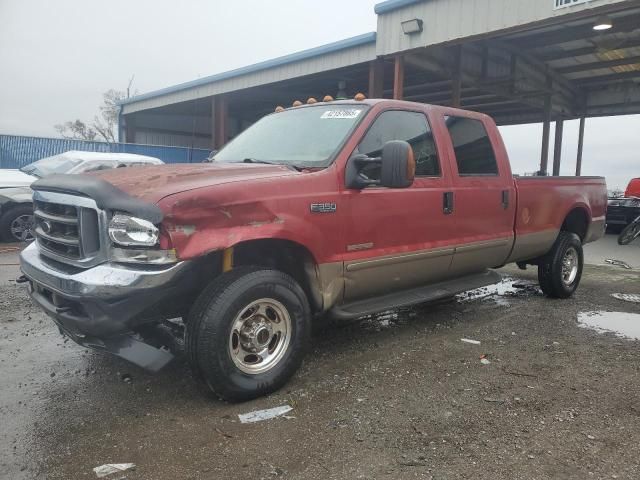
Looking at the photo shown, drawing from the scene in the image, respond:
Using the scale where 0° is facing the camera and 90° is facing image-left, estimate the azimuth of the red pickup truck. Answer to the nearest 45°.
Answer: approximately 45°

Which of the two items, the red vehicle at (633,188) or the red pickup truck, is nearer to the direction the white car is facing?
the red pickup truck

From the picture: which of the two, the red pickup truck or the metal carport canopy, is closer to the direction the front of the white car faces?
the red pickup truck

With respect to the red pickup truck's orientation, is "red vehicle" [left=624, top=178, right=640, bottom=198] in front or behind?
behind

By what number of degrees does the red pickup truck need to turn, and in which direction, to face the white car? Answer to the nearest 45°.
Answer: approximately 90° to its right

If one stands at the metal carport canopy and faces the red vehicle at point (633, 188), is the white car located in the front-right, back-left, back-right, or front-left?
back-right

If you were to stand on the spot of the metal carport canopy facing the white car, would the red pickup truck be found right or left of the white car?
left
